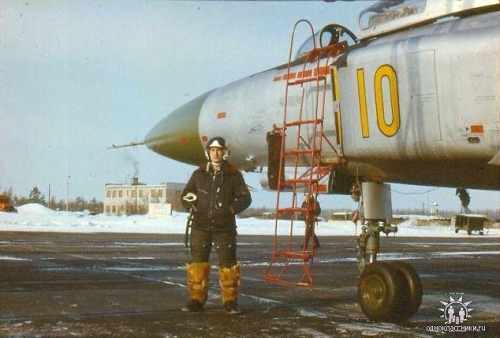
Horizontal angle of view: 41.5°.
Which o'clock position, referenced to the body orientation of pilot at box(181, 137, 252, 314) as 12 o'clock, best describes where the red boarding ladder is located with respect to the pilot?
The red boarding ladder is roughly at 8 o'clock from the pilot.

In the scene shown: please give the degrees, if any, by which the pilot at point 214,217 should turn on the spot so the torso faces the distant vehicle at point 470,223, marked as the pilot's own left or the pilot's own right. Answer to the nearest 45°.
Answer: approximately 135° to the pilot's own left

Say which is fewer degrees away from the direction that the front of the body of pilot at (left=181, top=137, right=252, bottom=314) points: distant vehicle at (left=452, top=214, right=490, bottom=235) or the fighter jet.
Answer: the fighter jet

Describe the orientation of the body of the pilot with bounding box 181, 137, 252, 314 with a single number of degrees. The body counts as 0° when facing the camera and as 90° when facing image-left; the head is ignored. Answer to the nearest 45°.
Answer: approximately 0°

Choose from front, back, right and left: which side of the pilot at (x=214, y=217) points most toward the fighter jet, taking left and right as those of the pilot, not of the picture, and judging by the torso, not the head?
left
